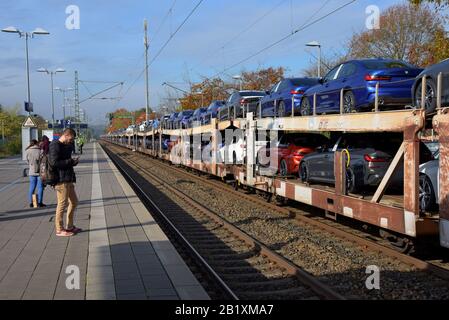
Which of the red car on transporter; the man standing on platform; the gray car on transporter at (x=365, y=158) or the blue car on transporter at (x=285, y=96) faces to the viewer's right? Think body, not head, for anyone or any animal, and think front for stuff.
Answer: the man standing on platform

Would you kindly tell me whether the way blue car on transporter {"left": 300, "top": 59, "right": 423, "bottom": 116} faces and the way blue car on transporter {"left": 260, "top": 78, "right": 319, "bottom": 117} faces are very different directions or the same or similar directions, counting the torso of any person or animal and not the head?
same or similar directions

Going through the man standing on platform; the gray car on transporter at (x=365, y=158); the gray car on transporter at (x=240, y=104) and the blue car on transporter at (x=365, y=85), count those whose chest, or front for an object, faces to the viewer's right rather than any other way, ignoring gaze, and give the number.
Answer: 1

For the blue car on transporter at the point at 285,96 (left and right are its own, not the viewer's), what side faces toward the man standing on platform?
left

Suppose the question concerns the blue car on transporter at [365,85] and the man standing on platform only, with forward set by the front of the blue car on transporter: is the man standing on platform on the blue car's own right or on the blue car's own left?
on the blue car's own left

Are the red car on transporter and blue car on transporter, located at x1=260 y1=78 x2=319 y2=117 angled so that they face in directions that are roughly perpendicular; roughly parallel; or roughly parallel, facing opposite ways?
roughly parallel

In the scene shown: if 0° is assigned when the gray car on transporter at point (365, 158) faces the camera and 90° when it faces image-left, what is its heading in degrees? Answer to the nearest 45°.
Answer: approximately 135°

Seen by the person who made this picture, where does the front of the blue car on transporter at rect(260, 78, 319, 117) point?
facing away from the viewer and to the left of the viewer

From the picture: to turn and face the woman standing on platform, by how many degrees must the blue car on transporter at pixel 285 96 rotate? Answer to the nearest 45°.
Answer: approximately 90° to its left

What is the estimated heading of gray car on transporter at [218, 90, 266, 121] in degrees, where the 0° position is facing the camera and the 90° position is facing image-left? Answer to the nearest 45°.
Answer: approximately 135°

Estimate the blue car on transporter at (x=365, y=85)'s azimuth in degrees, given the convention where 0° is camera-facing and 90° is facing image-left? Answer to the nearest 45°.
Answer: approximately 135°

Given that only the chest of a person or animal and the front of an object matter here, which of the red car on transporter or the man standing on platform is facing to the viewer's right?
the man standing on platform

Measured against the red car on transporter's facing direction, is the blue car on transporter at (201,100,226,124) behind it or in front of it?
in front

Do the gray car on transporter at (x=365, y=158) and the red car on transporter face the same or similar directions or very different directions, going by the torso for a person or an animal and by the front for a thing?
same or similar directions

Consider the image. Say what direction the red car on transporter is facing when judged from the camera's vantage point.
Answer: facing away from the viewer and to the left of the viewer

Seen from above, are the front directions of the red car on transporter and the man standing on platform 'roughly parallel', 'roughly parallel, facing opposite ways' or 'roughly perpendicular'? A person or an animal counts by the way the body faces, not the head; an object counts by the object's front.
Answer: roughly perpendicular

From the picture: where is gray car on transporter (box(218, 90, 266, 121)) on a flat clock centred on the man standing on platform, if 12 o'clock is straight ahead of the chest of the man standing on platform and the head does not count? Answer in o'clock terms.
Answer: The gray car on transporter is roughly at 10 o'clock from the man standing on platform.
